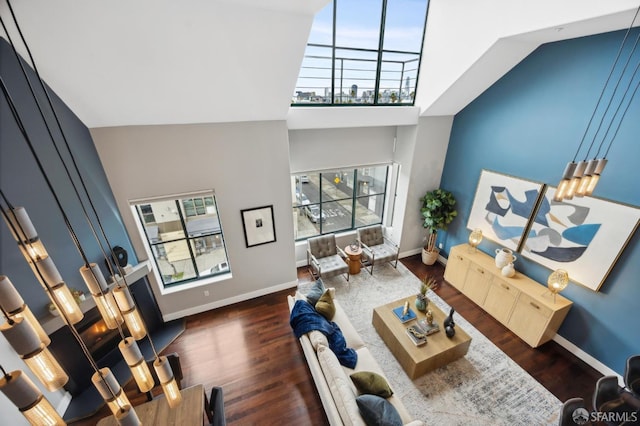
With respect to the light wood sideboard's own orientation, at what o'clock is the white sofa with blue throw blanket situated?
The white sofa with blue throw blanket is roughly at 11 o'clock from the light wood sideboard.

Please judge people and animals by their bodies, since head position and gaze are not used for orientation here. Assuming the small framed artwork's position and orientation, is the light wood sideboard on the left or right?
on its left

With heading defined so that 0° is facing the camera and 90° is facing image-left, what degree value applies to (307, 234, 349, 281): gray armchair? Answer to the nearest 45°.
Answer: approximately 315°

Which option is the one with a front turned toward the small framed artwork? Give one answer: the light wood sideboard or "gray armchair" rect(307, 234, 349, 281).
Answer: the light wood sideboard

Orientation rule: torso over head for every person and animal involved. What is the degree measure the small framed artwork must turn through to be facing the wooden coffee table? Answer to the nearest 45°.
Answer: approximately 45° to its left

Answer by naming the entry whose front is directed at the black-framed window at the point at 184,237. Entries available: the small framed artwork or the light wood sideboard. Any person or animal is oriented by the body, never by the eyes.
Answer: the light wood sideboard

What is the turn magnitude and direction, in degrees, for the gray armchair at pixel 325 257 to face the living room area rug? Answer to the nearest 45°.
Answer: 0° — it already faces it

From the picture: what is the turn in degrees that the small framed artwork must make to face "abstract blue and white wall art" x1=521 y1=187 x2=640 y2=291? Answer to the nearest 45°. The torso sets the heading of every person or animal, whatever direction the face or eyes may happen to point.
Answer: approximately 45° to its left

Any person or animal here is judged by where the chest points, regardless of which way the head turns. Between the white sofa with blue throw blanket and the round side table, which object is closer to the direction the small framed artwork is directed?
the white sofa with blue throw blanket
